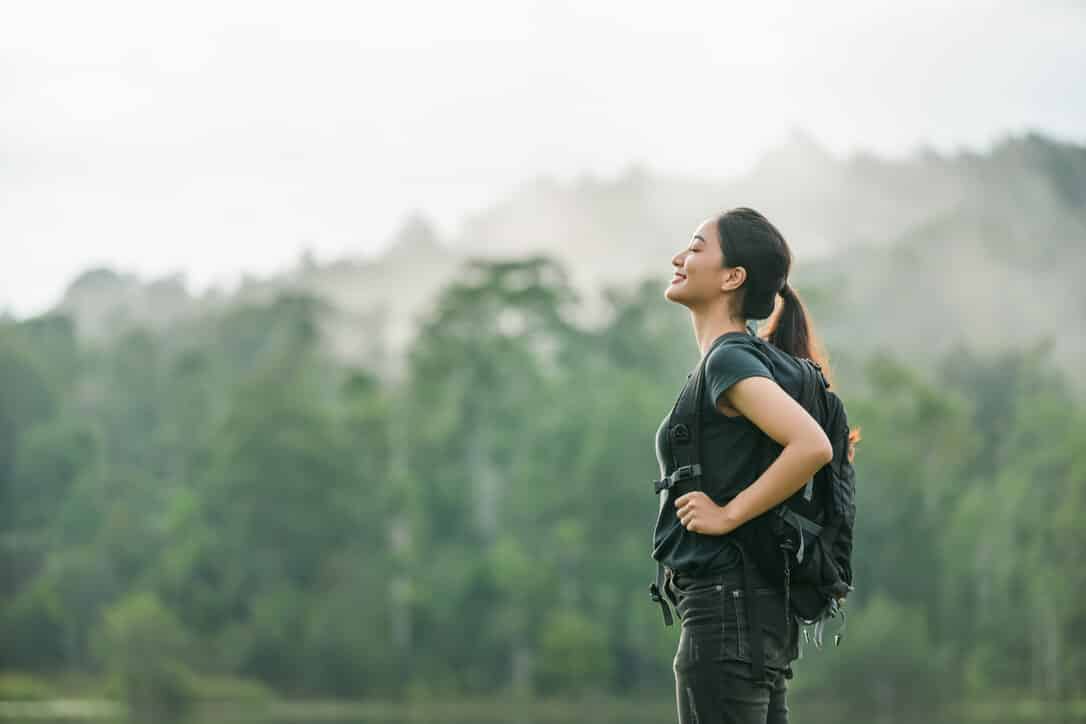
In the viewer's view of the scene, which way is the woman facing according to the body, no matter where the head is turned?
to the viewer's left

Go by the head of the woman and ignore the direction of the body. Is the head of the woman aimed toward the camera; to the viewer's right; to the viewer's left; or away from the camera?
to the viewer's left
